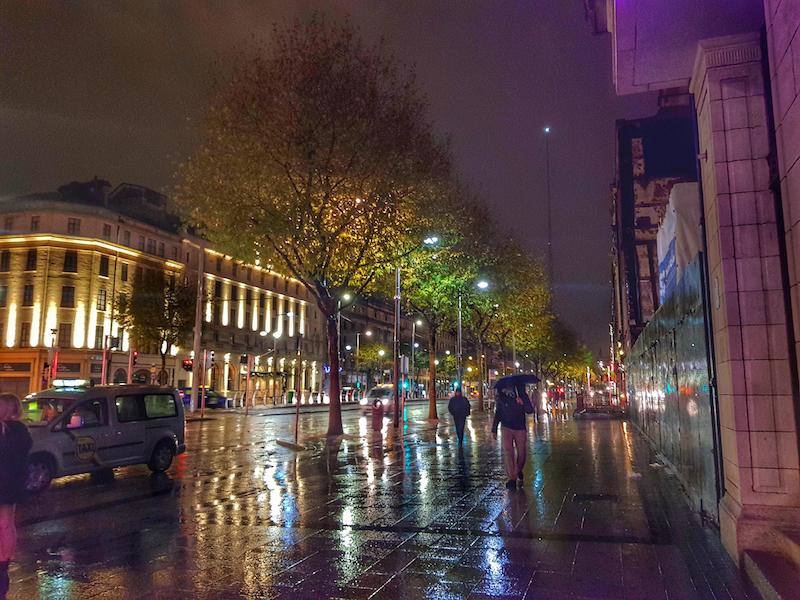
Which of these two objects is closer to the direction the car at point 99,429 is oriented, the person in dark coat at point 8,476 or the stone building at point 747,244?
the person in dark coat

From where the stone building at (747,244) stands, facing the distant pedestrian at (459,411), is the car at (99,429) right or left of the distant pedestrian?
left

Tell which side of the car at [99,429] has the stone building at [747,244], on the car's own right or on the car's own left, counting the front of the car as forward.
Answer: on the car's own left

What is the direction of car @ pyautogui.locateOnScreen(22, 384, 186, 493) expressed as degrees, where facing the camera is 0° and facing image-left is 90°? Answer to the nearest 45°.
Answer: approximately 45°

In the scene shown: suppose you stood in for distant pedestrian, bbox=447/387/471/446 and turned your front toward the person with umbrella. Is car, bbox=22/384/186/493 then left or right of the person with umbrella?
right

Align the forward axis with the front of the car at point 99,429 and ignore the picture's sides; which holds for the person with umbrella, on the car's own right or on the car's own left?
on the car's own left

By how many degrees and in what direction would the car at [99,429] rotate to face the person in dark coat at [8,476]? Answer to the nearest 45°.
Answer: approximately 45° to its left
